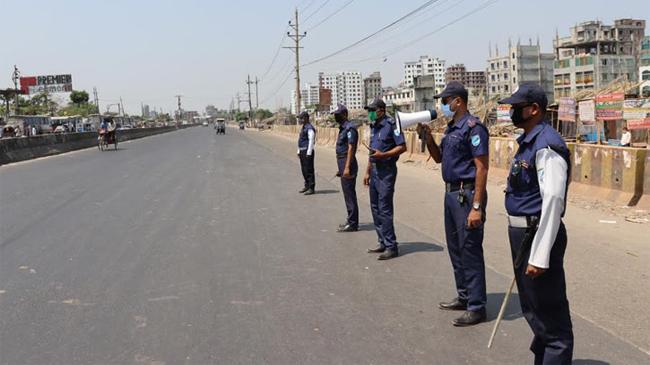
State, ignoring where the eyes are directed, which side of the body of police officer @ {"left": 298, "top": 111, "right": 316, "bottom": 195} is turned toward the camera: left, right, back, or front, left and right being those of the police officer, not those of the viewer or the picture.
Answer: left

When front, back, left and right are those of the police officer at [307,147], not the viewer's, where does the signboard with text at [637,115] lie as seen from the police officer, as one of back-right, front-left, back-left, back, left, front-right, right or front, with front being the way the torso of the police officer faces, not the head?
back

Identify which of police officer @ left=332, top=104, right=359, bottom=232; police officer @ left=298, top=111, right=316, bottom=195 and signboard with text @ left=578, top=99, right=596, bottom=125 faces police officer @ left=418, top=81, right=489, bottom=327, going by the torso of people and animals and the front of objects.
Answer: the signboard with text

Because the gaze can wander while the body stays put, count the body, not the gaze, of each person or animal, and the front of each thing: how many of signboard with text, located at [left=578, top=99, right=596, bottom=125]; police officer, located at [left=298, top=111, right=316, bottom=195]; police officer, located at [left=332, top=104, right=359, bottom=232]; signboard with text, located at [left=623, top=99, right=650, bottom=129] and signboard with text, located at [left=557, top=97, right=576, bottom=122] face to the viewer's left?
2

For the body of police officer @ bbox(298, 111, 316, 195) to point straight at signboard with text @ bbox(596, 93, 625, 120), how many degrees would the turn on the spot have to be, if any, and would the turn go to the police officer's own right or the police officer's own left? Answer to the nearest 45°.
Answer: approximately 180°

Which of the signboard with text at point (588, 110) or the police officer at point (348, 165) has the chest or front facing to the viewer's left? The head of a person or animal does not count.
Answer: the police officer

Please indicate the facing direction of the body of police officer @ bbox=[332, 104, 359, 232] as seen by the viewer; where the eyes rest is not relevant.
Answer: to the viewer's left

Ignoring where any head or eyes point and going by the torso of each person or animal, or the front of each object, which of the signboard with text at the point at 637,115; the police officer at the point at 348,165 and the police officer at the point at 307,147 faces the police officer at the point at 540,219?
the signboard with text

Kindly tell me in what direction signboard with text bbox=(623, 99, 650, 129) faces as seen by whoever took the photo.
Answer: facing the viewer

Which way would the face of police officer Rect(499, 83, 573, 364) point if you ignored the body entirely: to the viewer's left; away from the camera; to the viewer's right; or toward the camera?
to the viewer's left

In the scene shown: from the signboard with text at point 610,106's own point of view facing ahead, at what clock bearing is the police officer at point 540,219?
The police officer is roughly at 12 o'clock from the signboard with text.

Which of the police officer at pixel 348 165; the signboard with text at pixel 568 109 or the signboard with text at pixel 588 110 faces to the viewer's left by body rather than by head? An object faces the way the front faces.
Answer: the police officer

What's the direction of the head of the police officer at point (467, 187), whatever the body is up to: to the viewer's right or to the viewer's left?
to the viewer's left

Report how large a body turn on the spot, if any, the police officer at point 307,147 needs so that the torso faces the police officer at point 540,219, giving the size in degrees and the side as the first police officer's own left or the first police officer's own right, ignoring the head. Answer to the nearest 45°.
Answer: approximately 90° to the first police officer's own left
